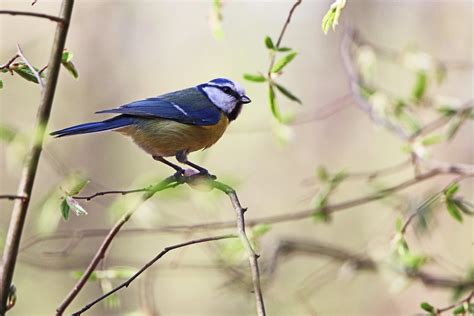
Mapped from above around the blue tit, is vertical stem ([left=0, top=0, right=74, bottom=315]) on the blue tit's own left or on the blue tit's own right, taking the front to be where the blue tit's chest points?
on the blue tit's own right

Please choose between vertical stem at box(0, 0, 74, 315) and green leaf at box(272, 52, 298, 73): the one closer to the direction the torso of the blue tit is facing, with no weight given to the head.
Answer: the green leaf

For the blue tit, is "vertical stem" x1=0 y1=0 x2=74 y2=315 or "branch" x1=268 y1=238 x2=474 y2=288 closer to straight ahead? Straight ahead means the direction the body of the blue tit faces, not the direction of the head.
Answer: the branch

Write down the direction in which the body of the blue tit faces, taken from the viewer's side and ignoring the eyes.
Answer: to the viewer's right
